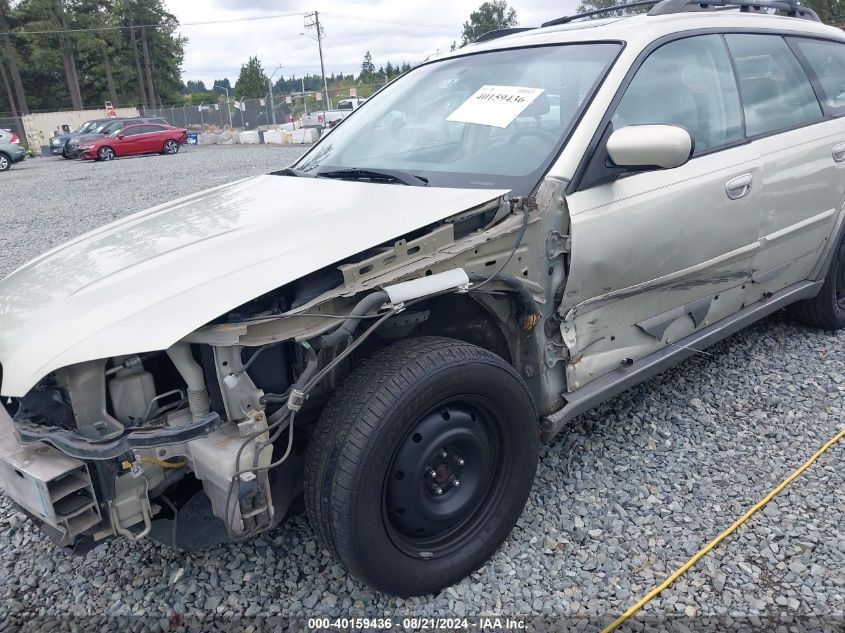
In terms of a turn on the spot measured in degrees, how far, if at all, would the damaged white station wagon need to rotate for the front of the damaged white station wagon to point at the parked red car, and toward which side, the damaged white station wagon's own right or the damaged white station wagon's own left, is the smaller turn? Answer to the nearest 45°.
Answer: approximately 90° to the damaged white station wagon's own right

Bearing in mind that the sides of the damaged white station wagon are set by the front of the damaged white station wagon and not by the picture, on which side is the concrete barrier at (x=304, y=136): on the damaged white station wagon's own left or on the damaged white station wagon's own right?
on the damaged white station wagon's own right

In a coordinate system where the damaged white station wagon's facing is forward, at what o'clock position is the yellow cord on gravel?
The yellow cord on gravel is roughly at 8 o'clock from the damaged white station wagon.

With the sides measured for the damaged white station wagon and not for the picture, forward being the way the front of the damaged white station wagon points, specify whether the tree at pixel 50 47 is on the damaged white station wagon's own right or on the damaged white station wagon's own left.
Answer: on the damaged white station wagon's own right

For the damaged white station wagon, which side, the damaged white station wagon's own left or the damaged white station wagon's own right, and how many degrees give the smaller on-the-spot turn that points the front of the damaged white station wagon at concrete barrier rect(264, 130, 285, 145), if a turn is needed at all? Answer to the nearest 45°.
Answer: approximately 135° to the damaged white station wagon's own right

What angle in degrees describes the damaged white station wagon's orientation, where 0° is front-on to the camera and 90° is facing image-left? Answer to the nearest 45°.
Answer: approximately 45°

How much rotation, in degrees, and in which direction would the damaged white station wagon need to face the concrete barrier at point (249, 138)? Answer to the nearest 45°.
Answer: approximately 135° to its right

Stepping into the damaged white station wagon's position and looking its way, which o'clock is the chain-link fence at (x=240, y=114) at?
The chain-link fence is roughly at 4 o'clock from the damaged white station wagon.

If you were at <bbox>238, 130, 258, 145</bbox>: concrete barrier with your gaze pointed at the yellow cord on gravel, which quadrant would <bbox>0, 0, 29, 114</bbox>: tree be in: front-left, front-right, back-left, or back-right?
back-right
